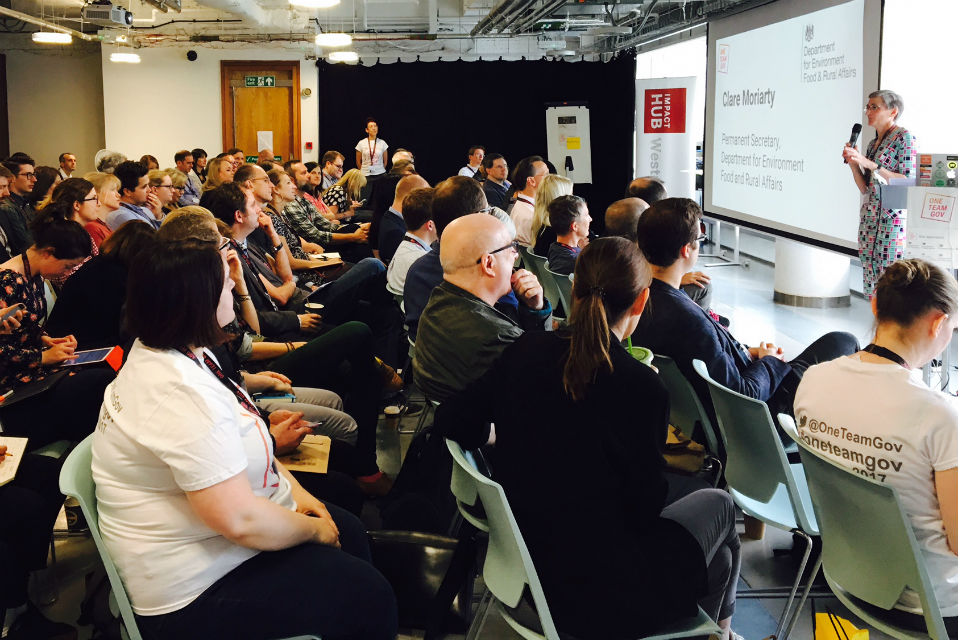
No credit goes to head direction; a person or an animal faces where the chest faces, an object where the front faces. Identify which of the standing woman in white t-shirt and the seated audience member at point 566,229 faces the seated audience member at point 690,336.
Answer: the standing woman in white t-shirt

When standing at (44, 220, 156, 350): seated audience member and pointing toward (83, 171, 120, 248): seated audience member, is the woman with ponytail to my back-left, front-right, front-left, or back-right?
back-right

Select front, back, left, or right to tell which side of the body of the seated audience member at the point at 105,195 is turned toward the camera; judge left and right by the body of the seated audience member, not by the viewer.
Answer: right

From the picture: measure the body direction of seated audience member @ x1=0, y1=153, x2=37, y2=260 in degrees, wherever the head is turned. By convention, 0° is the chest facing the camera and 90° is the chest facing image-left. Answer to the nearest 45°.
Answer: approximately 270°

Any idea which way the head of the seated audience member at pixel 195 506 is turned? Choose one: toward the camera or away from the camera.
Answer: away from the camera

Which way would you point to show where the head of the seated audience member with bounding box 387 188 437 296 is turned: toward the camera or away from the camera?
away from the camera

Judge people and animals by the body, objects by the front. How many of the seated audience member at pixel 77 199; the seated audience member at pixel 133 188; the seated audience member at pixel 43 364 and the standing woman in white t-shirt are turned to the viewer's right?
3

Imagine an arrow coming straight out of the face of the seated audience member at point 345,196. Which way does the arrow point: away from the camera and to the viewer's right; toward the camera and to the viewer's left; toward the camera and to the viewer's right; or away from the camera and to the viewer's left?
away from the camera and to the viewer's right

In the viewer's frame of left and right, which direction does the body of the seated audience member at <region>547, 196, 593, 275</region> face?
facing away from the viewer and to the right of the viewer

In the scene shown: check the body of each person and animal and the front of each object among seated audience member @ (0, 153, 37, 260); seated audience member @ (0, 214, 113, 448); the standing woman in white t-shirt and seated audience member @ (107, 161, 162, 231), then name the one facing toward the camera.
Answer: the standing woman in white t-shirt

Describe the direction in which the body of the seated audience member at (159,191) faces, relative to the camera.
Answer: to the viewer's right

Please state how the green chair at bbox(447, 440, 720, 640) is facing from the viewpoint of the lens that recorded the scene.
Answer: facing away from the viewer and to the right of the viewer

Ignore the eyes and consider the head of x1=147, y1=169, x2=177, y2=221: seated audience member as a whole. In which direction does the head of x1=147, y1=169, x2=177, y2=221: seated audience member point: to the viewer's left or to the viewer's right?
to the viewer's right

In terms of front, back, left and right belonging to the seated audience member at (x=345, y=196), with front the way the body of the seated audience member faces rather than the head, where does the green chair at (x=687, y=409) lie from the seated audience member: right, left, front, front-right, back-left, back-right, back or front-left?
right

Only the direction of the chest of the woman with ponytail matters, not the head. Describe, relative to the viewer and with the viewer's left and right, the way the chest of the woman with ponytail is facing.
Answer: facing away from the viewer and to the right of the viewer

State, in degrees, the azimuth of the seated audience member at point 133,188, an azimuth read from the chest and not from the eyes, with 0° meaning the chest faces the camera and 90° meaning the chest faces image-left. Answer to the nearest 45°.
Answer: approximately 270°
